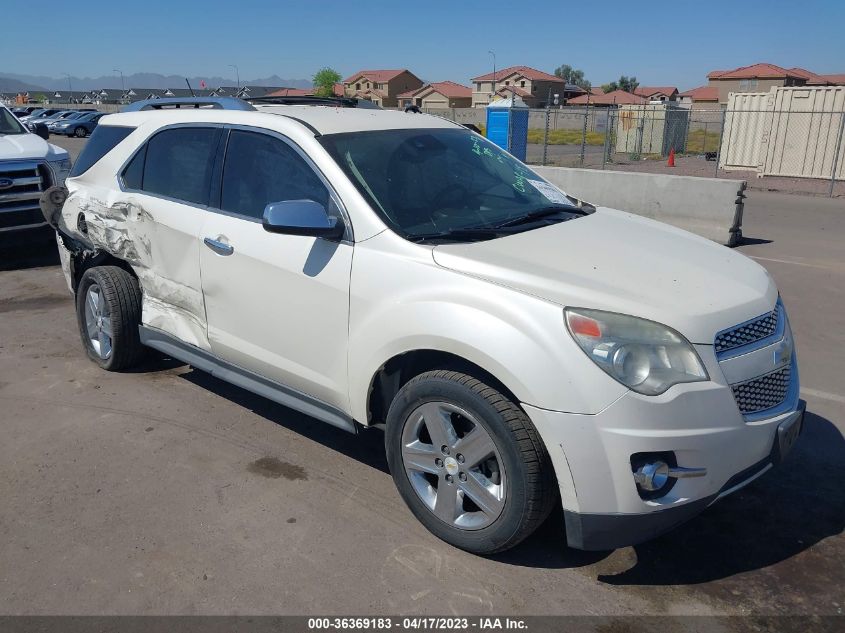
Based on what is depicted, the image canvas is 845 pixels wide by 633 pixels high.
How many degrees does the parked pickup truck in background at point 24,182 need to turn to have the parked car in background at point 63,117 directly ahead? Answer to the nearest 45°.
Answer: approximately 135° to its left

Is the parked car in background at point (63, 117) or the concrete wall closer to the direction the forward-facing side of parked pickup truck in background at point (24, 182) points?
the concrete wall

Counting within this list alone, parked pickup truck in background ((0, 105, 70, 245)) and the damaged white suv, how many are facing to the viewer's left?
0

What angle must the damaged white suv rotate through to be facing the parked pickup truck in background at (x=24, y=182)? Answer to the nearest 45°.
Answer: approximately 180°

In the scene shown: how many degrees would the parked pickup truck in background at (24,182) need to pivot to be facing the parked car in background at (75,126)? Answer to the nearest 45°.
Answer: approximately 135° to its left

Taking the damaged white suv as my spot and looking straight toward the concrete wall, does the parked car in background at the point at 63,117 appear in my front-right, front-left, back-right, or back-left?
front-left

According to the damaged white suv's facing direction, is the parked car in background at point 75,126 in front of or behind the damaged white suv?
behind

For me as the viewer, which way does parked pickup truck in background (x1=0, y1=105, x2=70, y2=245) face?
facing the viewer and to the right of the viewer

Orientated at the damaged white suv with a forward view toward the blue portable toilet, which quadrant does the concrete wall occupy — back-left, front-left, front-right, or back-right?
front-right

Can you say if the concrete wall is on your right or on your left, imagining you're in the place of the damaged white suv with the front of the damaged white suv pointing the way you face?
on your left
